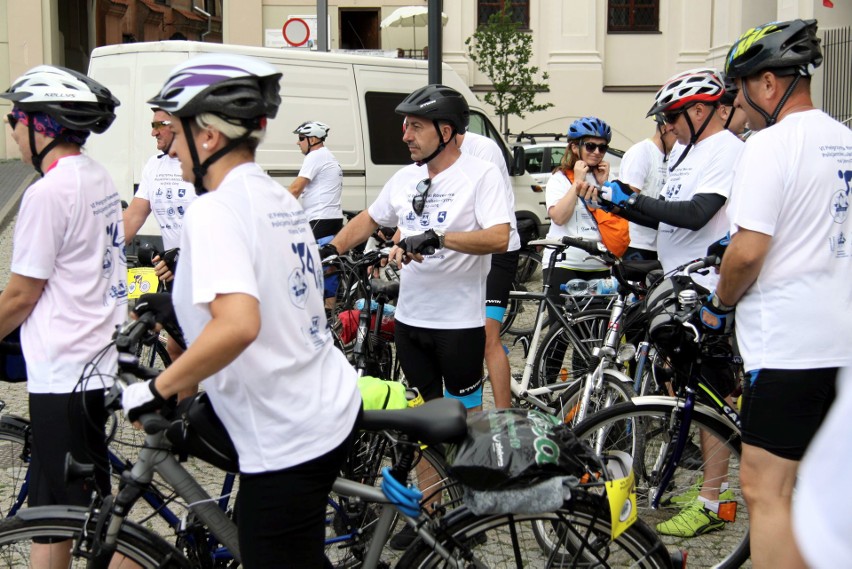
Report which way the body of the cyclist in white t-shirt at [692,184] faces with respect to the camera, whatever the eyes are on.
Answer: to the viewer's left

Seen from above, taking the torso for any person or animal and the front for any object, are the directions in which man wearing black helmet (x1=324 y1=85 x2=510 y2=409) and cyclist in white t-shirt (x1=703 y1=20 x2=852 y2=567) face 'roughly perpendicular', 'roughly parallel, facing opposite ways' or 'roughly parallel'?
roughly perpendicular

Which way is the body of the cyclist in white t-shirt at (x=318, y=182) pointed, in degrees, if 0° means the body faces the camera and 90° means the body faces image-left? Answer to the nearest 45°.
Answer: approximately 135°

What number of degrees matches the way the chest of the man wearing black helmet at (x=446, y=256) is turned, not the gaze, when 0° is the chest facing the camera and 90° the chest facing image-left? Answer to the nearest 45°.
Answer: approximately 45°

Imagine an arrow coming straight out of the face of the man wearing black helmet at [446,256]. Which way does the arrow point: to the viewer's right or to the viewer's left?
to the viewer's left

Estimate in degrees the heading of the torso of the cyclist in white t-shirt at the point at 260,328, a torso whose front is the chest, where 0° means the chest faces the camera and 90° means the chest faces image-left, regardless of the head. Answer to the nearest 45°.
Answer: approximately 135°

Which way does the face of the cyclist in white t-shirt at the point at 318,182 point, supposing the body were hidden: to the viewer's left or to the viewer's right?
to the viewer's left

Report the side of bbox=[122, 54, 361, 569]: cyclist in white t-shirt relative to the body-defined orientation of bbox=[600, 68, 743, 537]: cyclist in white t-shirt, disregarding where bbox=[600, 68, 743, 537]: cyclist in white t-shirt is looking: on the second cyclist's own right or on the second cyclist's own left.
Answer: on the second cyclist's own left

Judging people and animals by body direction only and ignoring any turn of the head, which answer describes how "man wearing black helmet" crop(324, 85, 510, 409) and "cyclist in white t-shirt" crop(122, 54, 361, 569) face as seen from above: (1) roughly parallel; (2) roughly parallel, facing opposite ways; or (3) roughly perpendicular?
roughly perpendicular
